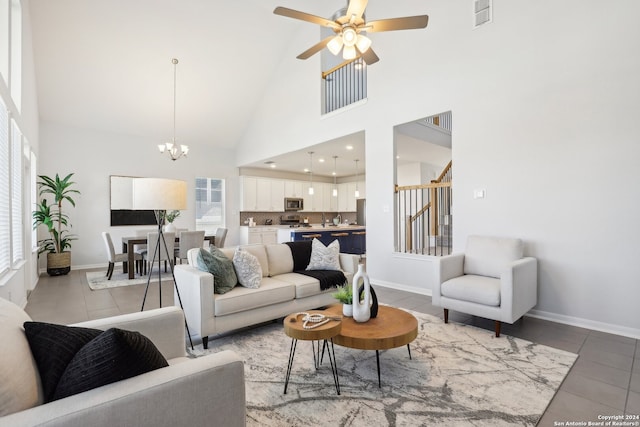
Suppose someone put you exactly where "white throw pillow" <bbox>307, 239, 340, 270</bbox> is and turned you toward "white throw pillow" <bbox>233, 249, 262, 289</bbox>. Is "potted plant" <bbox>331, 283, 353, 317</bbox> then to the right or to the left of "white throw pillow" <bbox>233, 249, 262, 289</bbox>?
left

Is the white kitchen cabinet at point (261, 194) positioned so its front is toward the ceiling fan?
yes

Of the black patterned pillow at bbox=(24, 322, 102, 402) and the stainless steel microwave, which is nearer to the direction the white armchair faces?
the black patterned pillow

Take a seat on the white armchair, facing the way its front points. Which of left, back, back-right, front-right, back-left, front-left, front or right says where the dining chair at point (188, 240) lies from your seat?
front-right

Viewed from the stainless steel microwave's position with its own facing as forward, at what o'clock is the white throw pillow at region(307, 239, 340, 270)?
The white throw pillow is roughly at 12 o'clock from the stainless steel microwave.

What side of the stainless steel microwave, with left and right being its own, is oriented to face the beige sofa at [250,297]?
front

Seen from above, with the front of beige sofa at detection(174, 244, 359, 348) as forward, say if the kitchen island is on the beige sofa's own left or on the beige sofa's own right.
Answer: on the beige sofa's own left

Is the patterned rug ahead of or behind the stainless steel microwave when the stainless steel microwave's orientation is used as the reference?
ahead

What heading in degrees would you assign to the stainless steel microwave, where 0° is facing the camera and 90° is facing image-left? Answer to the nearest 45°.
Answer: approximately 0°

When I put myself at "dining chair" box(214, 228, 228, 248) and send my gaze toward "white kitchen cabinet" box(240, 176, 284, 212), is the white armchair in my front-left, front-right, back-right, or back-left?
back-right

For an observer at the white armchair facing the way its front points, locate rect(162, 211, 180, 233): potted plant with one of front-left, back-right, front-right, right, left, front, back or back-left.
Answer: front-right

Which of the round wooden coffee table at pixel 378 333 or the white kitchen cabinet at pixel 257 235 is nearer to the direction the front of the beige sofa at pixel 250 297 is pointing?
the round wooden coffee table

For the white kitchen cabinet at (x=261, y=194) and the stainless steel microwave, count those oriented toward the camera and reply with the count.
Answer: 2

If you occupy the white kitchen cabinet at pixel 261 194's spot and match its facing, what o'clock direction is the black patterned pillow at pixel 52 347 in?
The black patterned pillow is roughly at 12 o'clock from the white kitchen cabinet.

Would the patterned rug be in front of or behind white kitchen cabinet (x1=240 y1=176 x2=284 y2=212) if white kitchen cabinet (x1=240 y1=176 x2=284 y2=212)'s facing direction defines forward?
in front

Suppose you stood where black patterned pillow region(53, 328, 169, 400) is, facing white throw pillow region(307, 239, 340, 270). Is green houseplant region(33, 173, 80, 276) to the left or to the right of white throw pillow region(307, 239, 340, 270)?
left

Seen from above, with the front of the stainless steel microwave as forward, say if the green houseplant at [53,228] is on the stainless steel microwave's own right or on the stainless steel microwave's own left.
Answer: on the stainless steel microwave's own right

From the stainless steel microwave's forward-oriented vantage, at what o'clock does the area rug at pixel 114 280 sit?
The area rug is roughly at 1 o'clock from the stainless steel microwave.
